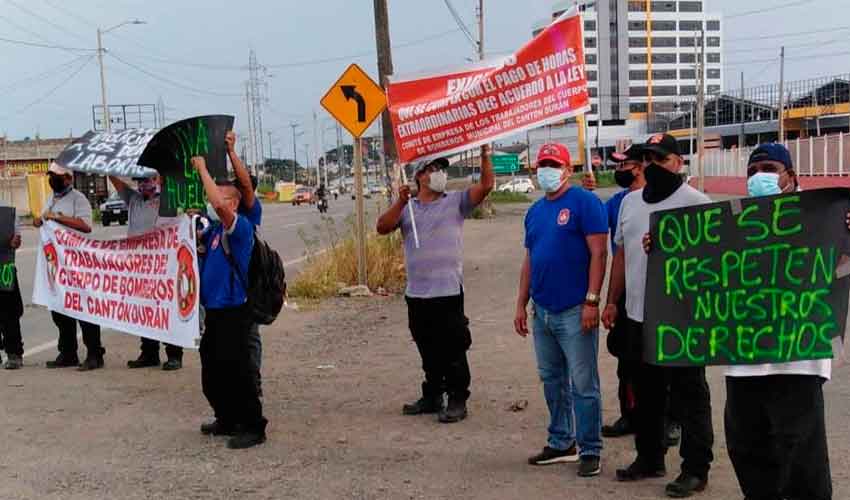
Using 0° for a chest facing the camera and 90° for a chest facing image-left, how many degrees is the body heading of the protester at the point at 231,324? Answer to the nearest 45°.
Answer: approximately 45°

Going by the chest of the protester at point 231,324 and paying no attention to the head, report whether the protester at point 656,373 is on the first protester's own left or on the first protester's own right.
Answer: on the first protester's own left

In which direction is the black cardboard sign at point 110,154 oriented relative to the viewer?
toward the camera

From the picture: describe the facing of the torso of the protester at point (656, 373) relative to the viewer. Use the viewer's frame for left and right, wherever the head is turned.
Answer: facing the viewer and to the left of the viewer

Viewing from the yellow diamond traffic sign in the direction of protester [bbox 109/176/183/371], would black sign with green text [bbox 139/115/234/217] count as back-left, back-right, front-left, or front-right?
front-left

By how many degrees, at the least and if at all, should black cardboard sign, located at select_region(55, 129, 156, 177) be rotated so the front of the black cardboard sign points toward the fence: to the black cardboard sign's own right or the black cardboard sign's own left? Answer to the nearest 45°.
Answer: approximately 135° to the black cardboard sign's own left

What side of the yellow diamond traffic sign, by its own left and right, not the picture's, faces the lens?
front

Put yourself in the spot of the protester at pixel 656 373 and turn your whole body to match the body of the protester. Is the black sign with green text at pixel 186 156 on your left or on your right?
on your right

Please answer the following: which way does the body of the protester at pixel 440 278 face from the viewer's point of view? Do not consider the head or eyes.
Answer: toward the camera

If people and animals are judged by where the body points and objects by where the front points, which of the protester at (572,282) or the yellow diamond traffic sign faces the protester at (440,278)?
the yellow diamond traffic sign

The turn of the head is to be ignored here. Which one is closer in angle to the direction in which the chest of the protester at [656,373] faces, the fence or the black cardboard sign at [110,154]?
the black cardboard sign

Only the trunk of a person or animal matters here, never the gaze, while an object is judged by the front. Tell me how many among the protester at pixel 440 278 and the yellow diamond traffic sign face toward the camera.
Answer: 2

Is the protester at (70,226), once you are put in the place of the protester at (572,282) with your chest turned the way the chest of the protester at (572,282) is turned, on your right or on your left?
on your right
